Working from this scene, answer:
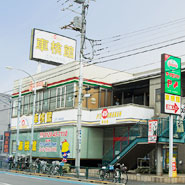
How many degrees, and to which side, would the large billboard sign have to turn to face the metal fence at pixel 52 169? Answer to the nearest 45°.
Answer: approximately 45° to its right

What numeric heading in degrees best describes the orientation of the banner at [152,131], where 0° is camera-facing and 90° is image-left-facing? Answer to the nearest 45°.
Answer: approximately 0°

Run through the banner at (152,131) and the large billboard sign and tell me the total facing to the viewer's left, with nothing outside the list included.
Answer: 0

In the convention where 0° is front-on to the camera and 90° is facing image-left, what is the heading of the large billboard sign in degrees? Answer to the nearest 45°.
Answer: approximately 315°

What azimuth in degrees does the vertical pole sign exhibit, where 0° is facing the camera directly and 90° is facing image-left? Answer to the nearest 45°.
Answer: approximately 315°
